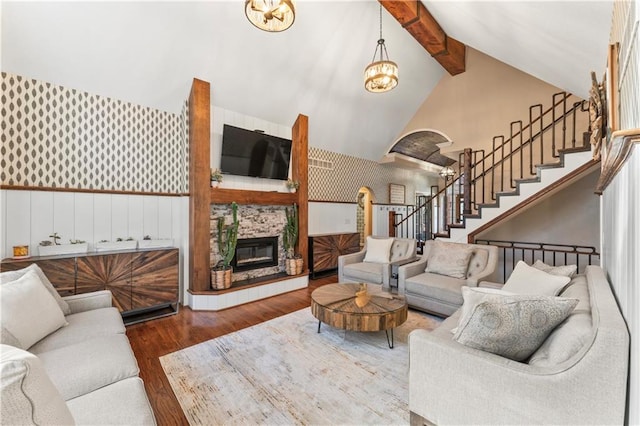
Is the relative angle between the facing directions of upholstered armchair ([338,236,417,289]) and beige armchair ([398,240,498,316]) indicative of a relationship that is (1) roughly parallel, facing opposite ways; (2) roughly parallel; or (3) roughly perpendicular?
roughly parallel

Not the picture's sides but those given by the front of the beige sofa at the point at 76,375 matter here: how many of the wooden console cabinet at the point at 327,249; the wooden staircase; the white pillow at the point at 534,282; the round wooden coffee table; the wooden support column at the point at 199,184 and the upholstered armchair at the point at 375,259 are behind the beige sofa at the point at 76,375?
0

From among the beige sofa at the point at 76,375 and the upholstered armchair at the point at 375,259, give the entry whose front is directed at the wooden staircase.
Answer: the beige sofa

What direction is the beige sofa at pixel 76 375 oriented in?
to the viewer's right

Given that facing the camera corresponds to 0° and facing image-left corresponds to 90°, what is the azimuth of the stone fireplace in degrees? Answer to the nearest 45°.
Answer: approximately 315°

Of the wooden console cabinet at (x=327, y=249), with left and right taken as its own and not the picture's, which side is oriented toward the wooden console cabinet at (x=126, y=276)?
right

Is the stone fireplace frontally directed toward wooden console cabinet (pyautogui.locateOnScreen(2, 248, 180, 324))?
no

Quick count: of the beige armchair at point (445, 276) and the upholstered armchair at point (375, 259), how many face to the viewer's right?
0

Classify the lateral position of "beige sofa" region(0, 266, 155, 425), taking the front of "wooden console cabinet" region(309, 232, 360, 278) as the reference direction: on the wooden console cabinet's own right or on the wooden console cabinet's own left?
on the wooden console cabinet's own right

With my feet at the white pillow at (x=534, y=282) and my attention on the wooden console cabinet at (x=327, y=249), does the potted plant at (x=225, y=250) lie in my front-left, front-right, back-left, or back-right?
front-left

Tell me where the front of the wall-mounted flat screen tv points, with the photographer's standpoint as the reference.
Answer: facing the viewer and to the right of the viewer

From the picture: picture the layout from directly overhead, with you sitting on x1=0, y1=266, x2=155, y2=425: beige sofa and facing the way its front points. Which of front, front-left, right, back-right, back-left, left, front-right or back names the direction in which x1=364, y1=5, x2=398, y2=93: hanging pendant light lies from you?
front

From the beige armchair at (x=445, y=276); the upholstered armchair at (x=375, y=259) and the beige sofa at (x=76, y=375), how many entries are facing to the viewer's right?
1

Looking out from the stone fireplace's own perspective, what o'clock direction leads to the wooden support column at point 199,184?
The wooden support column is roughly at 3 o'clock from the stone fireplace.

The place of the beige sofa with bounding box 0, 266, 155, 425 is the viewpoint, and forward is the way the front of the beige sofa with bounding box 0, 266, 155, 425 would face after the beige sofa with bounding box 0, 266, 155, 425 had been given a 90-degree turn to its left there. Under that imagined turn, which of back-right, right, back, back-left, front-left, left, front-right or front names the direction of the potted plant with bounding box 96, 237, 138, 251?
front

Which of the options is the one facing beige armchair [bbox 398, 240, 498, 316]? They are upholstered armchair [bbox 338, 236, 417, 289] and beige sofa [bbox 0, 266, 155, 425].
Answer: beige sofa [bbox 0, 266, 155, 425]
